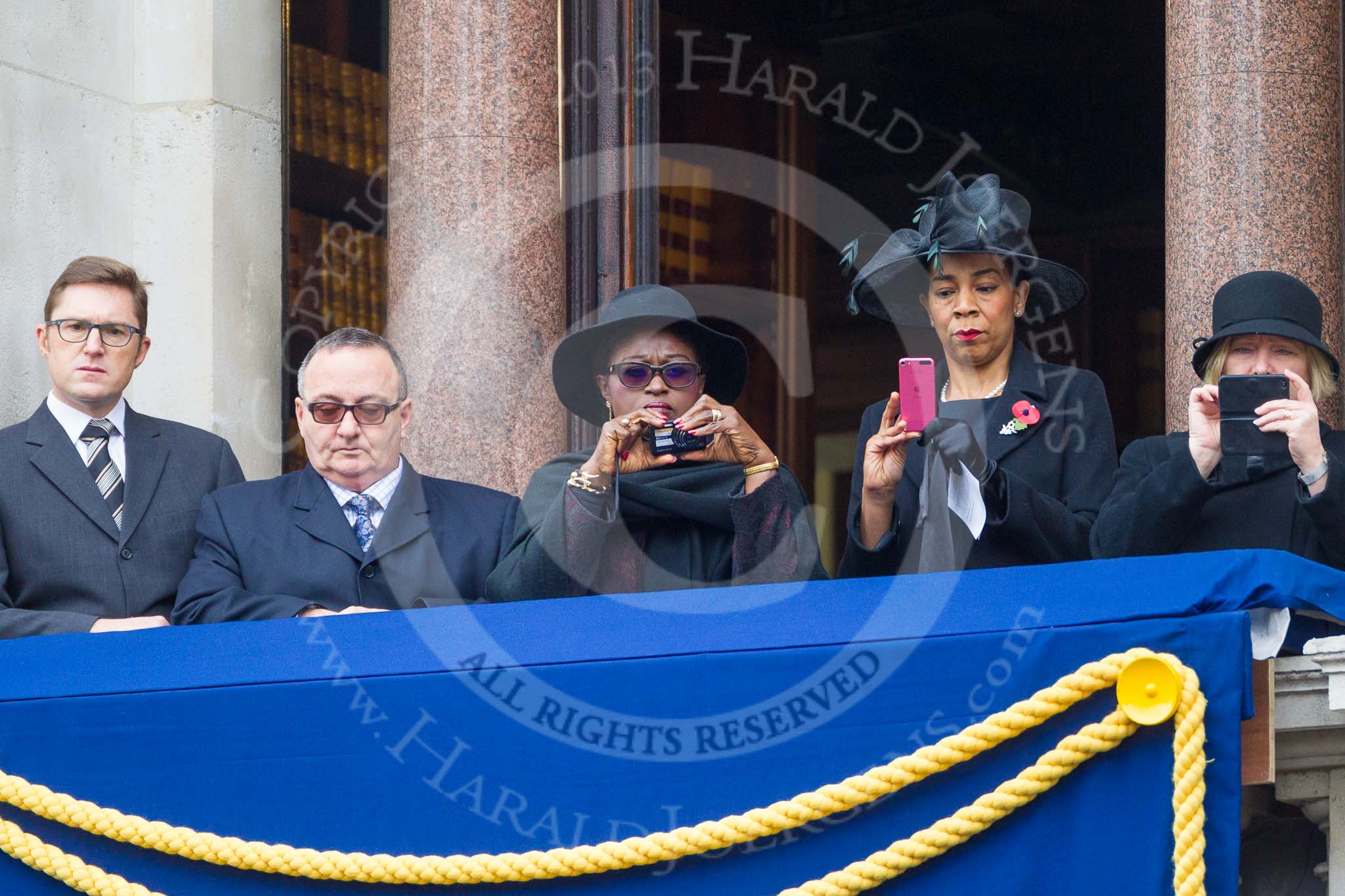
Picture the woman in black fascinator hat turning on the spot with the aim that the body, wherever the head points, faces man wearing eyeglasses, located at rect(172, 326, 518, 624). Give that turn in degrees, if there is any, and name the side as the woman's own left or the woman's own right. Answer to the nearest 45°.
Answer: approximately 45° to the woman's own right

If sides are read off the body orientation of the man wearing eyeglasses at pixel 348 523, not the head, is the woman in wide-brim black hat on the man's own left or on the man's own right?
on the man's own left

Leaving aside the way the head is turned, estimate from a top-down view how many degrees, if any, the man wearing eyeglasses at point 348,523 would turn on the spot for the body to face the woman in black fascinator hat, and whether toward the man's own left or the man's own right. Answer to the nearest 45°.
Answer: approximately 90° to the man's own left

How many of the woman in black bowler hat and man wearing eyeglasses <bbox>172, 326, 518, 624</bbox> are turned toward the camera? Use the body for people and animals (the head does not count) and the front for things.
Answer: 2

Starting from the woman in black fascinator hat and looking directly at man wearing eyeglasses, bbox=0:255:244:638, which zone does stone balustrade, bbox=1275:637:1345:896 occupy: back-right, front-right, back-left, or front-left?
back-left

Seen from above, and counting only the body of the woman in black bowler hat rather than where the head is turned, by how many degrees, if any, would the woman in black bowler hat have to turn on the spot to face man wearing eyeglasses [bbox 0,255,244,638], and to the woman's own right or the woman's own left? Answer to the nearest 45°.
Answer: approximately 90° to the woman's own right

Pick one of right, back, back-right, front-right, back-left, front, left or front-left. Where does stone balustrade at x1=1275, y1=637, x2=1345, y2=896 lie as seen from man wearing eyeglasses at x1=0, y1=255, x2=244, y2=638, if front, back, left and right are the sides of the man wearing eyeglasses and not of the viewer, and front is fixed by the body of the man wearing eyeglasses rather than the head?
front-left

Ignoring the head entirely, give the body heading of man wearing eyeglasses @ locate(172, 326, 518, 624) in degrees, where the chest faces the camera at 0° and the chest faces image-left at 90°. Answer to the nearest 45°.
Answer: approximately 0°
